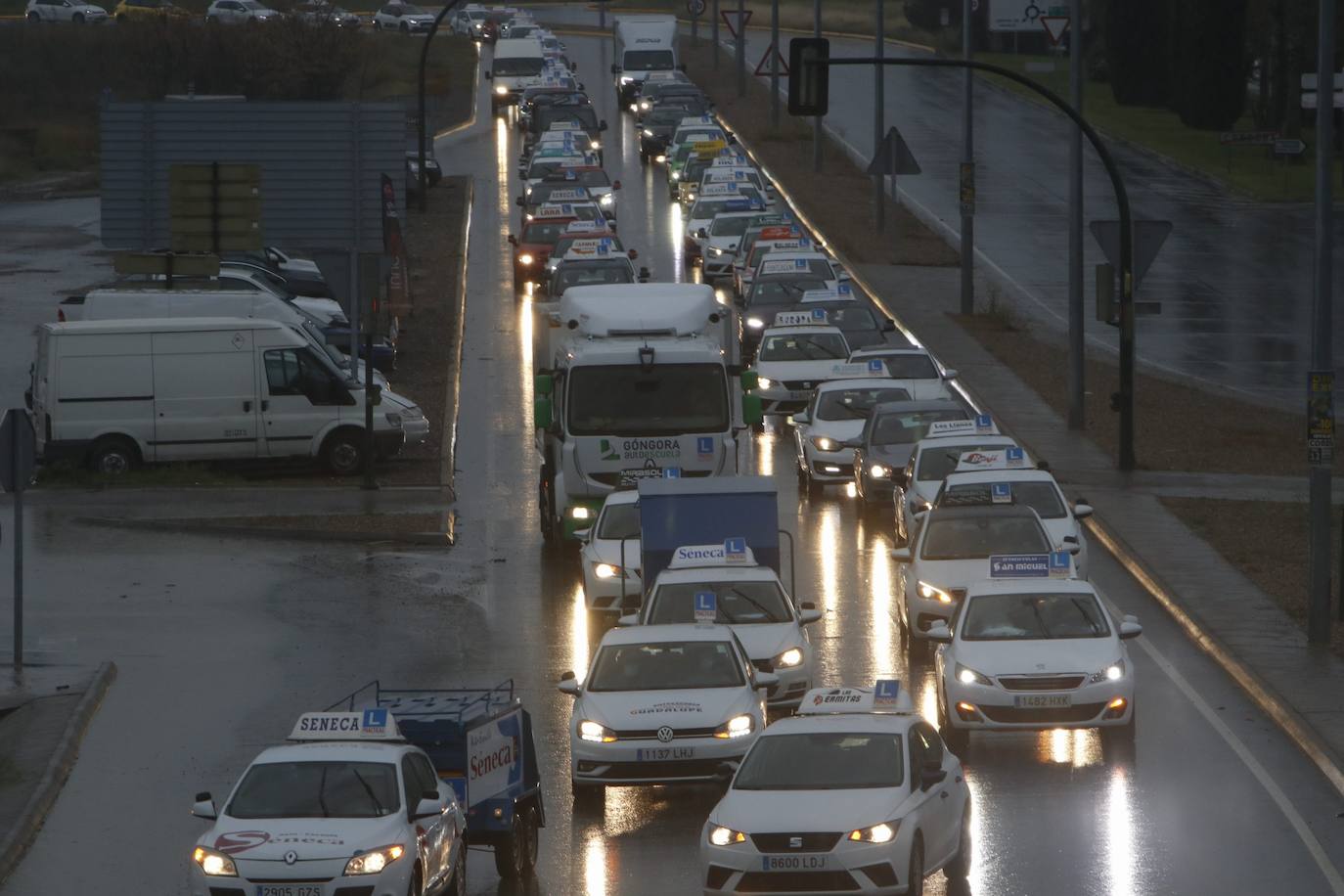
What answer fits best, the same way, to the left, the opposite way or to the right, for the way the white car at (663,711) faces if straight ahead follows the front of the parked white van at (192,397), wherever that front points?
to the right

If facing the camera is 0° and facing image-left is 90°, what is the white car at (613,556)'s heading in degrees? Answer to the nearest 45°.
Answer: approximately 0°

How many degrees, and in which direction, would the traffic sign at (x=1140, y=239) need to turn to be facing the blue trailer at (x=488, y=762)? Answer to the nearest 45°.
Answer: approximately 180°

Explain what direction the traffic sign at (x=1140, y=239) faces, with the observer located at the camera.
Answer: facing away from the viewer

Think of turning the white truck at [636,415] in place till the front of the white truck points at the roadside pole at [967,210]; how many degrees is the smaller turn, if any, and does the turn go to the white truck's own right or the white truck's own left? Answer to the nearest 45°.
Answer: approximately 180°

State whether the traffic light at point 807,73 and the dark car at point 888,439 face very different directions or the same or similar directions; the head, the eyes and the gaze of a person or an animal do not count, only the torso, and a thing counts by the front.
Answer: very different directions

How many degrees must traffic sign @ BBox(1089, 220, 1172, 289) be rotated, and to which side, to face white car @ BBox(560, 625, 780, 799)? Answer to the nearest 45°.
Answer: approximately 180°

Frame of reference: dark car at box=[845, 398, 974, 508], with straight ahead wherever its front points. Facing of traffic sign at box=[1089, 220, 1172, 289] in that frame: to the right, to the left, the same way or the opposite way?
the opposite way

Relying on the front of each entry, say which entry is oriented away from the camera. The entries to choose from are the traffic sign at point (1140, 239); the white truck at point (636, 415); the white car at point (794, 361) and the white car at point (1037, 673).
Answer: the traffic sign

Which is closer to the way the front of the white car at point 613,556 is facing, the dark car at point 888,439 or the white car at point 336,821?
the white car

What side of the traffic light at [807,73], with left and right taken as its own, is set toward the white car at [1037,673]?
back

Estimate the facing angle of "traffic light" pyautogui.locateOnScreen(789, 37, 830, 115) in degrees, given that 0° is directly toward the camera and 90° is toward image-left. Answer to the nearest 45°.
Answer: approximately 180°

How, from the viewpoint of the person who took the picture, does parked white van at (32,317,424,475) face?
facing to the right of the viewer

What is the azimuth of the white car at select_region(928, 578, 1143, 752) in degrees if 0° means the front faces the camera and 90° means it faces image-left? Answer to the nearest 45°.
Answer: approximately 0°

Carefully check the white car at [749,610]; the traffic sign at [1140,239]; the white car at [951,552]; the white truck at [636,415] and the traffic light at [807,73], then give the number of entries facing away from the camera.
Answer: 2
